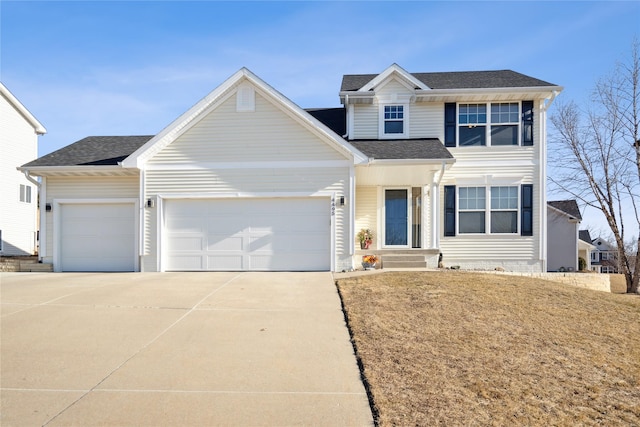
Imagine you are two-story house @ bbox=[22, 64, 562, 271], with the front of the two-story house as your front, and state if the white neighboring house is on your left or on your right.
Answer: on your right

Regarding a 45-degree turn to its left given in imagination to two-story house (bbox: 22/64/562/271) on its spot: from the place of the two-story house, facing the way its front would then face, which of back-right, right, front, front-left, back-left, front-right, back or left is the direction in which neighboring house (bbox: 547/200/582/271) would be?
left

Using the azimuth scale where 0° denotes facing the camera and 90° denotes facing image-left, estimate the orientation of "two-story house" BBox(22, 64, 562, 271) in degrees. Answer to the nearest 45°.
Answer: approximately 0°
